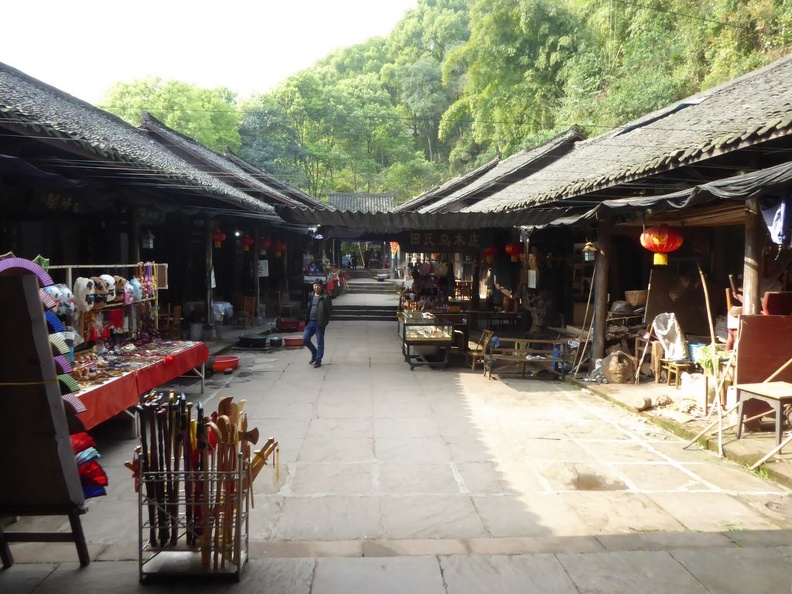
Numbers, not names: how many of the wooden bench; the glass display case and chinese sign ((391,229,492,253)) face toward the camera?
3

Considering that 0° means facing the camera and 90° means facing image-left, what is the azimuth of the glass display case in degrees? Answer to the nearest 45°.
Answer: approximately 0°

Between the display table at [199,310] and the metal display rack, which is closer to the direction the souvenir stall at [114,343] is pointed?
the metal display rack

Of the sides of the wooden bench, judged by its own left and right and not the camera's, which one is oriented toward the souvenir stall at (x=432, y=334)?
right

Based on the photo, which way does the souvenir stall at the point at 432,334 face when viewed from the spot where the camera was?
facing the viewer

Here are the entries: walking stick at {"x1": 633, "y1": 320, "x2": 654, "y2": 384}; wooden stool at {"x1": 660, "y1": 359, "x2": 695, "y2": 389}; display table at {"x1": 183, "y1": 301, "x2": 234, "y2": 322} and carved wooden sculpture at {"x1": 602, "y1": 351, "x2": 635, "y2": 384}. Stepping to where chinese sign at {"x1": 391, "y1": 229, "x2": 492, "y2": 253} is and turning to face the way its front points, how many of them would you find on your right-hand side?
1

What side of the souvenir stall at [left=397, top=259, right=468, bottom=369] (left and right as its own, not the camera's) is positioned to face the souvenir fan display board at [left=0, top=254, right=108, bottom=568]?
front

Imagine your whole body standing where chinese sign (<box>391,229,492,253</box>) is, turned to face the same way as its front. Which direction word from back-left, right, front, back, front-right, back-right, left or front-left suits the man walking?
front-right

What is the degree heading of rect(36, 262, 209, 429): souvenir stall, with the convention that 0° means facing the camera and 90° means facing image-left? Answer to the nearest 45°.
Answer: approximately 315°

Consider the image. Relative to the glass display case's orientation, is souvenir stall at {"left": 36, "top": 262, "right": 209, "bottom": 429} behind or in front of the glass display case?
in front

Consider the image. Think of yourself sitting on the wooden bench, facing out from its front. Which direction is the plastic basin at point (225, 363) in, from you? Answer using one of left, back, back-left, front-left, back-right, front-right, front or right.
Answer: right

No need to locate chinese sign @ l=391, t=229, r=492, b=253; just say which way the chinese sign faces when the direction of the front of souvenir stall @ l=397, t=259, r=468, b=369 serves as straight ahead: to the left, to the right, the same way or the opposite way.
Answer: the same way

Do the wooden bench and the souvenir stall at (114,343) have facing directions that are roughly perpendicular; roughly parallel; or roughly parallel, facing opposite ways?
roughly perpendicular

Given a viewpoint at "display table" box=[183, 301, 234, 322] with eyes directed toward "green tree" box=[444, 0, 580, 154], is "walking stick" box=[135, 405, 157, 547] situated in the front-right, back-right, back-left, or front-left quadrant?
back-right

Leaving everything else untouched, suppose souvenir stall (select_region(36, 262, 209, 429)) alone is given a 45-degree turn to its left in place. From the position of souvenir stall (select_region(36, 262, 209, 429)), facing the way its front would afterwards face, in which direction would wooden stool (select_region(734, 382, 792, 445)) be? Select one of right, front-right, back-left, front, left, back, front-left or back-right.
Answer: front-right
